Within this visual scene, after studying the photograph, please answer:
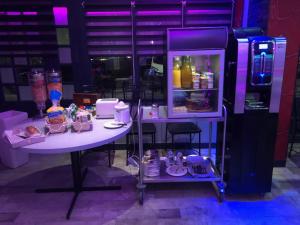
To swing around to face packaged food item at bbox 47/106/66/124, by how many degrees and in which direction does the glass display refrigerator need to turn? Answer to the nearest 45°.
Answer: approximately 45° to its right

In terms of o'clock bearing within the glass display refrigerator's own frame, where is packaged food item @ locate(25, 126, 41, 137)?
The packaged food item is roughly at 2 o'clock from the glass display refrigerator.
